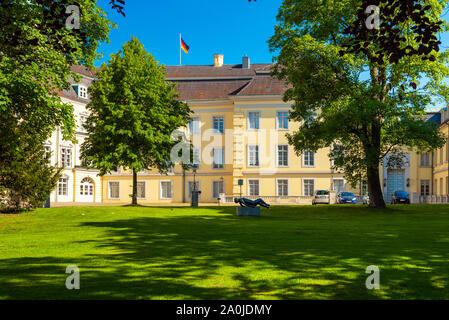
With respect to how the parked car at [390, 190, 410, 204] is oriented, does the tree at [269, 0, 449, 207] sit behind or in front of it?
in front

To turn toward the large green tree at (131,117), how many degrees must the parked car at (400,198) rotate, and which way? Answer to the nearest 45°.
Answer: approximately 45° to its right

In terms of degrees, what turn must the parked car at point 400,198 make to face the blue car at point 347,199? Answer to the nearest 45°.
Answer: approximately 45° to its right

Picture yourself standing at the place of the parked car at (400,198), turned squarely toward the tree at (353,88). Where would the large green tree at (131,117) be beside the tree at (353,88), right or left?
right

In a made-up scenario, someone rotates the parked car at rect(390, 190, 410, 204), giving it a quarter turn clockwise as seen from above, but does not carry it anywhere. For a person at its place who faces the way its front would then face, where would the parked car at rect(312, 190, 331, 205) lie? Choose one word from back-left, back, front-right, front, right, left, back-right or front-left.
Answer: front-left

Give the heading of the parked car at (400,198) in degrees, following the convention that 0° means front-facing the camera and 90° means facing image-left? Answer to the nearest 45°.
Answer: approximately 0°
